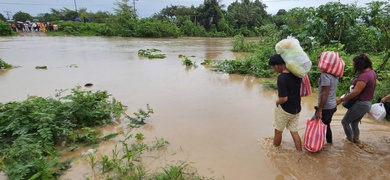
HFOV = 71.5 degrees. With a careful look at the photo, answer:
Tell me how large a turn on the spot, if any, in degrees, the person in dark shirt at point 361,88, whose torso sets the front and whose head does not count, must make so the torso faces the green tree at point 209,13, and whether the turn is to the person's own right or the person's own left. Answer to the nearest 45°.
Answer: approximately 45° to the person's own right

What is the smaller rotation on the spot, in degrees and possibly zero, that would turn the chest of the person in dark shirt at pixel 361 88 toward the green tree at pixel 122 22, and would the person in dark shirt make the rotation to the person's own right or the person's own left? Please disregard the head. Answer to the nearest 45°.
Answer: approximately 45° to the person's own right

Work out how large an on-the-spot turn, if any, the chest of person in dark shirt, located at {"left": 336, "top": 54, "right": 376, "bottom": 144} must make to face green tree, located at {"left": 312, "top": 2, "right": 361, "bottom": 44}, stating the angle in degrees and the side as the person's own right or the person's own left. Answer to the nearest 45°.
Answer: approximately 90° to the person's own right

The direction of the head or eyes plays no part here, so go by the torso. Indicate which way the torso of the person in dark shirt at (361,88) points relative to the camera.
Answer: to the viewer's left

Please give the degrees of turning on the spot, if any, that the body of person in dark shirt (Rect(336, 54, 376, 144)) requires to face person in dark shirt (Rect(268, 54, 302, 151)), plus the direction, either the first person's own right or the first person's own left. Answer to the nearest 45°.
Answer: approximately 45° to the first person's own left
